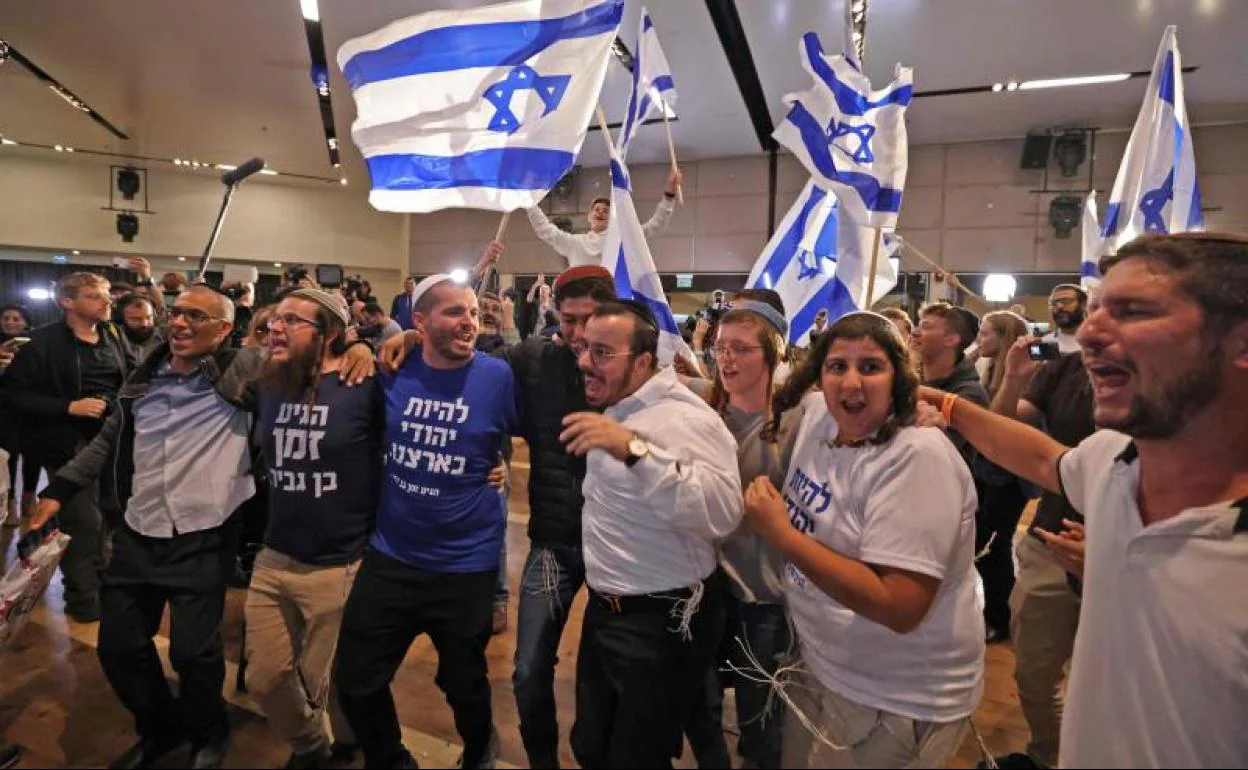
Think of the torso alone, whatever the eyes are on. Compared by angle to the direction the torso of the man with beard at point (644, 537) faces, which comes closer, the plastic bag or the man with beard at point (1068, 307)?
the plastic bag

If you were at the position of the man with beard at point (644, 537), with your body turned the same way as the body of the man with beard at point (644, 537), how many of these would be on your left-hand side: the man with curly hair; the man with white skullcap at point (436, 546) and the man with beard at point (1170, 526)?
2

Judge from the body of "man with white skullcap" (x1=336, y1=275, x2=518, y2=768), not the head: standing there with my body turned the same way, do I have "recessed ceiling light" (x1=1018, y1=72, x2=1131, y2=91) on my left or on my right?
on my left

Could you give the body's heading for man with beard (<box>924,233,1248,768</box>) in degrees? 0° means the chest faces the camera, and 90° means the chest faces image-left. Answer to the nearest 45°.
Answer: approximately 45°

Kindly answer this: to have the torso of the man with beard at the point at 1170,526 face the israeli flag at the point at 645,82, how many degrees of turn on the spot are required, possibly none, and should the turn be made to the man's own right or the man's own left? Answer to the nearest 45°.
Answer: approximately 90° to the man's own right

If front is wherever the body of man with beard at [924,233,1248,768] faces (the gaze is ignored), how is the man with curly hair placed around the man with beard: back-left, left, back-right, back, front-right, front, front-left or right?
right

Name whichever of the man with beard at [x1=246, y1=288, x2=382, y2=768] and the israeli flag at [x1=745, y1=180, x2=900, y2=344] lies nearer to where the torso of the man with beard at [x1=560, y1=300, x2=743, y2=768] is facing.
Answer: the man with beard
